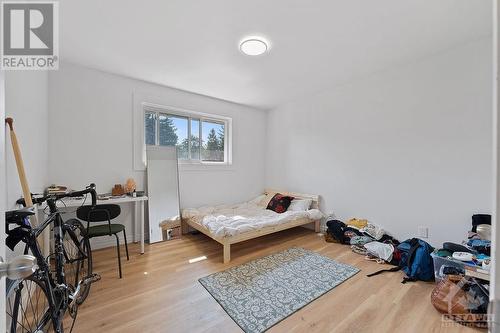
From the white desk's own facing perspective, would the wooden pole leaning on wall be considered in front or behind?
in front

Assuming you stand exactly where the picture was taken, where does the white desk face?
facing the viewer

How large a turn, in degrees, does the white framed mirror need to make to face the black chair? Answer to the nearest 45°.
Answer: approximately 45° to its right

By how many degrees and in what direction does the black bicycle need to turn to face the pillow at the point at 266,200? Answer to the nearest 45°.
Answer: approximately 45° to its right

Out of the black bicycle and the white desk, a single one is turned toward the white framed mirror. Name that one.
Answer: the black bicycle

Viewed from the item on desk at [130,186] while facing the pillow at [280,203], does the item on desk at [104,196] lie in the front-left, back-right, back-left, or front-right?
back-right

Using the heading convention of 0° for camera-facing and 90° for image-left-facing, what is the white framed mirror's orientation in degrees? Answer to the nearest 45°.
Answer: approximately 0°

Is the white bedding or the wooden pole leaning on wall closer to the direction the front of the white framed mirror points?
the wooden pole leaning on wall

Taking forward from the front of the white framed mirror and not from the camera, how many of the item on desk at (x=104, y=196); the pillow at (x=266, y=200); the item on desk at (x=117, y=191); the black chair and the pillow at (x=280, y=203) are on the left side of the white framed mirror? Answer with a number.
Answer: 2

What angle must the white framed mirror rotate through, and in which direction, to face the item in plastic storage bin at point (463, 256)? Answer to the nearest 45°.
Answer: approximately 45° to its left

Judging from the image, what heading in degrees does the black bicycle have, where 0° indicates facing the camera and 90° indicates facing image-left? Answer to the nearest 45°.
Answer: approximately 225°

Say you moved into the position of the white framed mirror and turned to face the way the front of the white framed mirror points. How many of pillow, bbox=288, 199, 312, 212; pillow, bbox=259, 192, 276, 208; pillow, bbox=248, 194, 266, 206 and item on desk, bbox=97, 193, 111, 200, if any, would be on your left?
3

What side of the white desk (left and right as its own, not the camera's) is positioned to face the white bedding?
left

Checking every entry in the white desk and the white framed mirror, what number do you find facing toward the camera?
2

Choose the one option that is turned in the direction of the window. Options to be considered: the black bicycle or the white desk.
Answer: the black bicycle

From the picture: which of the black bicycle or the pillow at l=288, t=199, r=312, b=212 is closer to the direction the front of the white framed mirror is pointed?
the black bicycle
